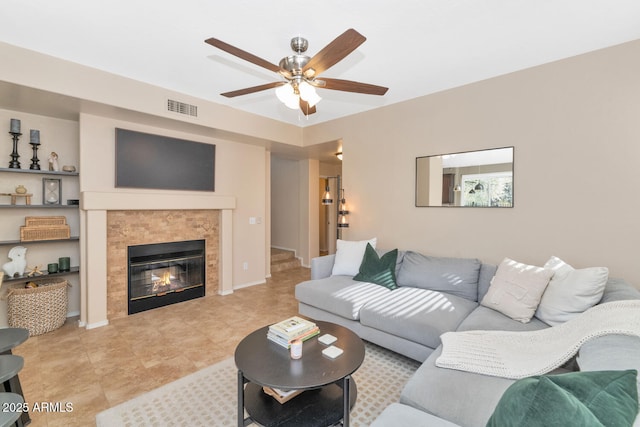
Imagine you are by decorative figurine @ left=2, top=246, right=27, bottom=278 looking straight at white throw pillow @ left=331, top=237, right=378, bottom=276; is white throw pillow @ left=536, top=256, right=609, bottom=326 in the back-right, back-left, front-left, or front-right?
front-right

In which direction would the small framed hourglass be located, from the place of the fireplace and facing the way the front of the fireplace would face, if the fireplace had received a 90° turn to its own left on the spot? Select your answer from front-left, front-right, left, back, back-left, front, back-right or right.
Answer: back-left

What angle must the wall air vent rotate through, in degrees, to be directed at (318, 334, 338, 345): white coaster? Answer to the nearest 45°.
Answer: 0° — it already faces it

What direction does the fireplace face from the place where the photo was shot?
facing the viewer and to the right of the viewer

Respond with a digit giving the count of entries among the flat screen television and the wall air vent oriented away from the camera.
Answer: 0

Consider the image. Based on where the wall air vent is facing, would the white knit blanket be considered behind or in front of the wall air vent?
in front

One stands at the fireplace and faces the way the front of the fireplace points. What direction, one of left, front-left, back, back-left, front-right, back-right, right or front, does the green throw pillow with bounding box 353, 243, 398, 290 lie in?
front

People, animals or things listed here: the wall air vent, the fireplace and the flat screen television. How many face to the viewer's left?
0

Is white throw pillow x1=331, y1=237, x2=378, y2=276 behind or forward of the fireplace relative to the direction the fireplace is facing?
forward

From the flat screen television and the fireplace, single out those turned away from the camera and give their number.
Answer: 0

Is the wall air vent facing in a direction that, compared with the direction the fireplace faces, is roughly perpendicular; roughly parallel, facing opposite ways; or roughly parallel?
roughly parallel

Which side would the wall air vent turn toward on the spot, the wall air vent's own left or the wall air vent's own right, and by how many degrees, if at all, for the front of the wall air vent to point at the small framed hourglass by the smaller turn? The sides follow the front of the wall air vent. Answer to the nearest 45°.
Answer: approximately 135° to the wall air vent's own right

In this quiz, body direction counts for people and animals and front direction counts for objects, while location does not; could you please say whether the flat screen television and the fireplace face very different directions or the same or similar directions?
same or similar directions

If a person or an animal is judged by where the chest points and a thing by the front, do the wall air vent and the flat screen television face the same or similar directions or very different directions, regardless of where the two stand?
same or similar directions
